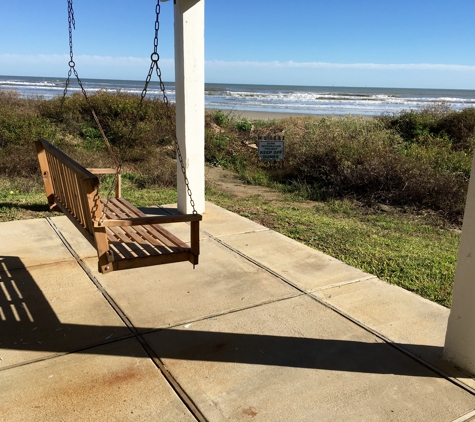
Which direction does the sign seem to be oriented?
toward the camera

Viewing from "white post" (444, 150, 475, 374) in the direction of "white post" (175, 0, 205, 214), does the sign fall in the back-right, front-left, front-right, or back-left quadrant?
front-right

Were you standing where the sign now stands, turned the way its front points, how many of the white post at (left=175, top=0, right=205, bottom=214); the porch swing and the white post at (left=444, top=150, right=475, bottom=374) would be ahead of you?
3

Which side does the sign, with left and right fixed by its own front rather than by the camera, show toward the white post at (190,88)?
front

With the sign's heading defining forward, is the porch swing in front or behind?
in front

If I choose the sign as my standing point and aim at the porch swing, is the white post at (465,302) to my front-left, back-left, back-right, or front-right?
front-left

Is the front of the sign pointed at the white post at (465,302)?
yes

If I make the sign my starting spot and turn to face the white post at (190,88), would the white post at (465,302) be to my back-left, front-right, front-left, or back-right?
front-left

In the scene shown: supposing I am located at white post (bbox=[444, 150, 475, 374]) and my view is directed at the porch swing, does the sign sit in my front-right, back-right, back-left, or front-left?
front-right
